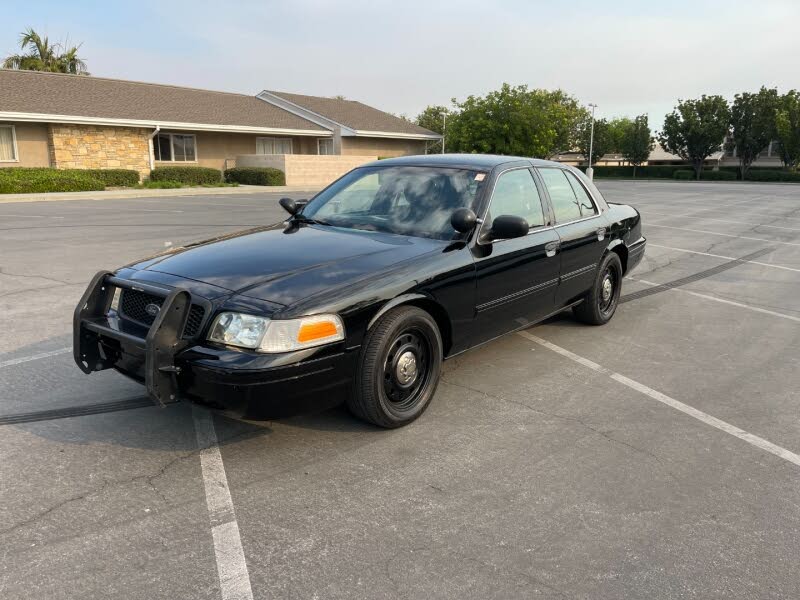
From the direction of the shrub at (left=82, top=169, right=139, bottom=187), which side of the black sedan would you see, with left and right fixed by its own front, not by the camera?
right

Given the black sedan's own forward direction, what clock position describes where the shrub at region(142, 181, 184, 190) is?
The shrub is roughly at 4 o'clock from the black sedan.

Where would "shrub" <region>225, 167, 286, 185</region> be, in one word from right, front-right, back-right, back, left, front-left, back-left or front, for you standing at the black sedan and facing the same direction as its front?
back-right

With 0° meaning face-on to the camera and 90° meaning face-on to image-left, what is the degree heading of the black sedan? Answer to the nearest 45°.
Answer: approximately 45°

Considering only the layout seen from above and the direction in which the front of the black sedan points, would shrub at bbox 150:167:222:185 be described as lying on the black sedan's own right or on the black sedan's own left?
on the black sedan's own right

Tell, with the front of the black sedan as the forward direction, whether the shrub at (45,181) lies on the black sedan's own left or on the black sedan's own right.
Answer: on the black sedan's own right

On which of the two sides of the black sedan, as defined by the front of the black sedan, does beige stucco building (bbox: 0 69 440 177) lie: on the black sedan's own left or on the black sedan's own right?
on the black sedan's own right
